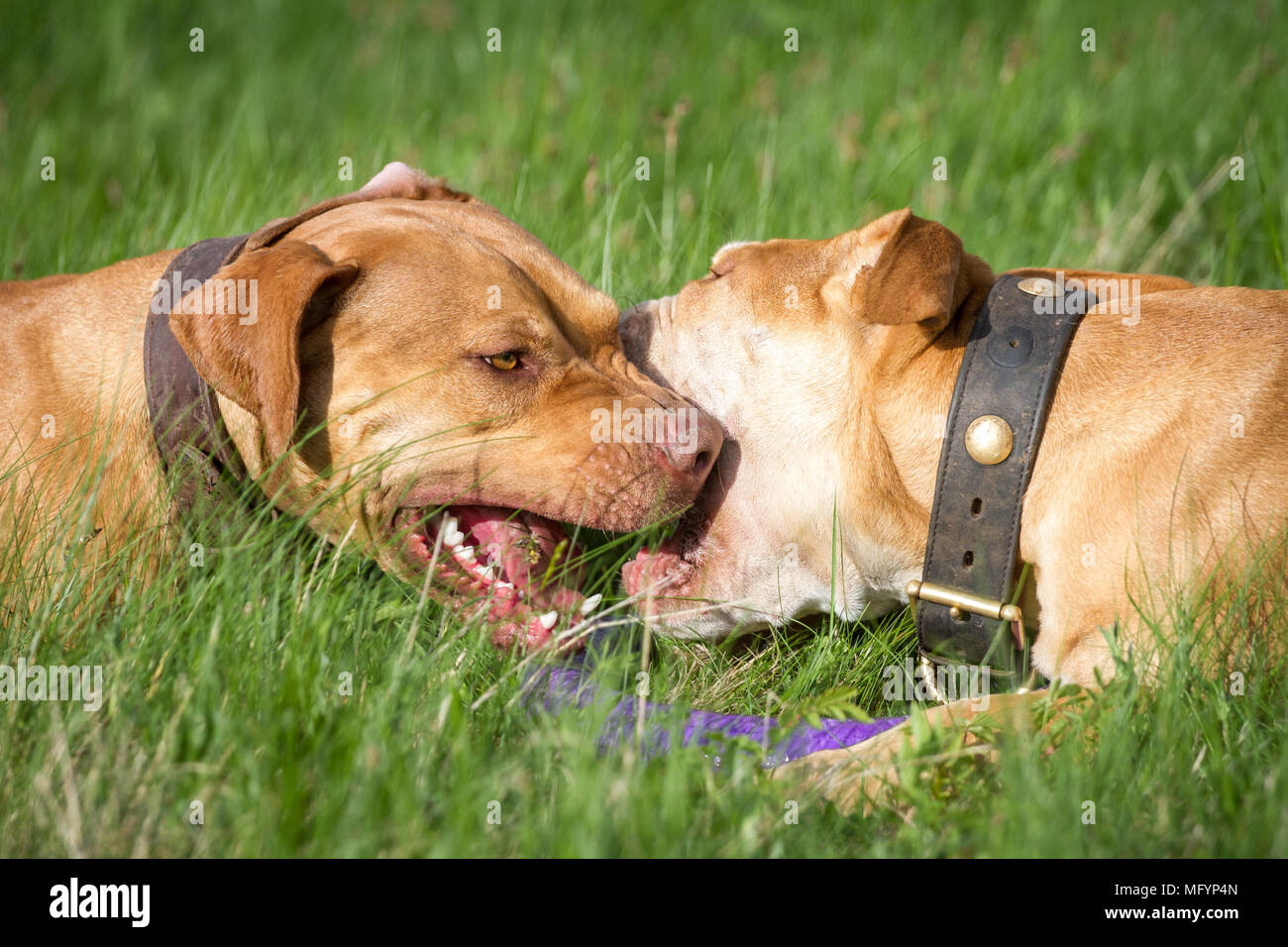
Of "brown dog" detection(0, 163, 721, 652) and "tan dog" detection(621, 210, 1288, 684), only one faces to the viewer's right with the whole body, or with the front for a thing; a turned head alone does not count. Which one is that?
the brown dog

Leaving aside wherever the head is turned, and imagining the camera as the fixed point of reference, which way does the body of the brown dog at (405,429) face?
to the viewer's right

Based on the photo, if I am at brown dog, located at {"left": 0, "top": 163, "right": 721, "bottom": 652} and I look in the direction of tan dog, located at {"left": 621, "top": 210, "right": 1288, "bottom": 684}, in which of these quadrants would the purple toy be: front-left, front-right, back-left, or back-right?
front-right

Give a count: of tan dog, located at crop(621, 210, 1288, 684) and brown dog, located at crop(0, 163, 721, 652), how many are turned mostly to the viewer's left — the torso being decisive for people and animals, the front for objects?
1

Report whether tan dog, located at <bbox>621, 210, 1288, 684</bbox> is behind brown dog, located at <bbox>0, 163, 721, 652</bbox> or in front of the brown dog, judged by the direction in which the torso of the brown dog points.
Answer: in front

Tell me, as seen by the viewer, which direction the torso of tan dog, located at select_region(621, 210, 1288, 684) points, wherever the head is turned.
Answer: to the viewer's left

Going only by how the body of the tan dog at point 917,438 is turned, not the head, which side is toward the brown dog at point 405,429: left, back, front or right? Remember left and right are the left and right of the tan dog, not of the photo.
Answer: front

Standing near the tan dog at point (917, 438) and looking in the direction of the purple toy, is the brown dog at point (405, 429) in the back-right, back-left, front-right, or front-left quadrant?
front-right

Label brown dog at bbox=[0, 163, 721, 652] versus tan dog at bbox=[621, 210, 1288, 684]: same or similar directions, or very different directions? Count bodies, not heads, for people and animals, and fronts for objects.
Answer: very different directions

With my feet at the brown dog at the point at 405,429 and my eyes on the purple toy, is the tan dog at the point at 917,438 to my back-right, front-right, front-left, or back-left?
front-left
